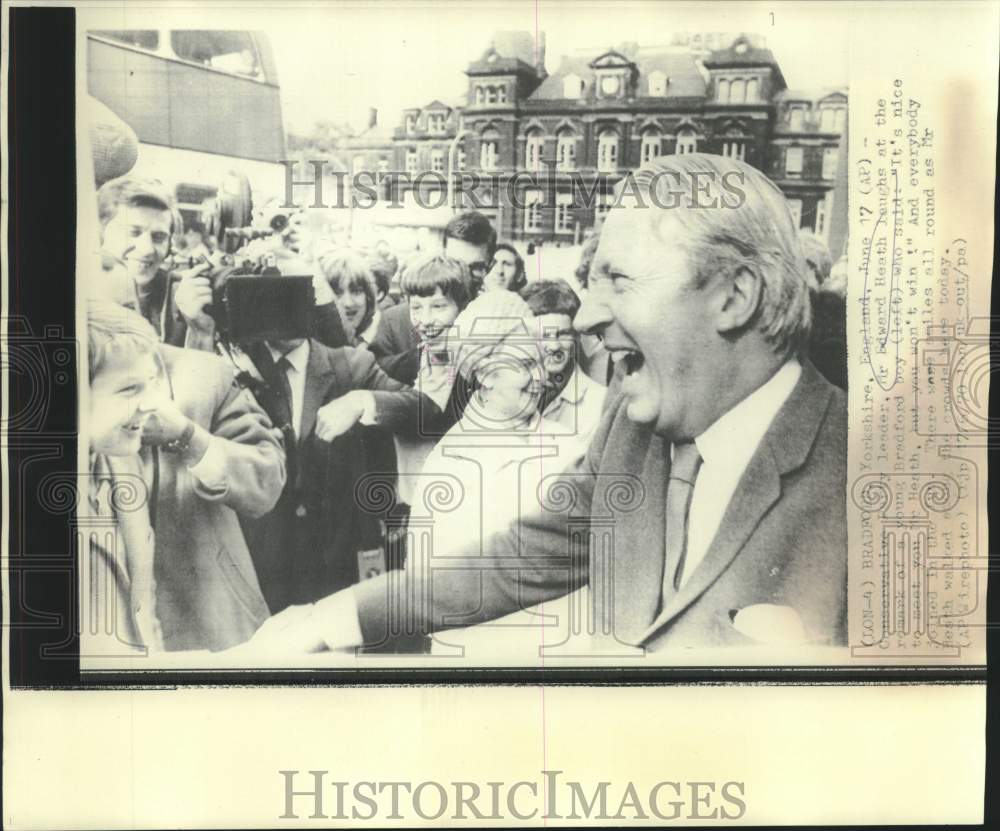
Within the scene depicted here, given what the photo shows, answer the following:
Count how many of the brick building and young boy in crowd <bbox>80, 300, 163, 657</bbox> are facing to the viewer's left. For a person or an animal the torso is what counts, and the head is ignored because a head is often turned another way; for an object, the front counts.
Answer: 0

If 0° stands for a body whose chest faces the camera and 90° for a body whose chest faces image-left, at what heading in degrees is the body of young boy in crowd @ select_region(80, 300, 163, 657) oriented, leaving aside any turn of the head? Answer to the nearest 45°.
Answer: approximately 315°

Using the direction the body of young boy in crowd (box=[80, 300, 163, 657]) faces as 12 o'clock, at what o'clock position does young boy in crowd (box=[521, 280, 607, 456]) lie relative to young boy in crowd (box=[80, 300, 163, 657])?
young boy in crowd (box=[521, 280, 607, 456]) is roughly at 11 o'clock from young boy in crowd (box=[80, 300, 163, 657]).

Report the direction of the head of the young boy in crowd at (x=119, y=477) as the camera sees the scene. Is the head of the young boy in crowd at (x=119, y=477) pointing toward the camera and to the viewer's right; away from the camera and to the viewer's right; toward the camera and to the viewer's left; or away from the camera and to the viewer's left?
toward the camera and to the viewer's right

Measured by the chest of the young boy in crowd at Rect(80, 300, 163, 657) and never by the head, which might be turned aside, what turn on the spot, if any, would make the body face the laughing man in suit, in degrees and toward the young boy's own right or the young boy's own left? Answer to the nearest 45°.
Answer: approximately 45° to the young boy's own left

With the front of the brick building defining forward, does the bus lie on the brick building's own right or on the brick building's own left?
on the brick building's own right

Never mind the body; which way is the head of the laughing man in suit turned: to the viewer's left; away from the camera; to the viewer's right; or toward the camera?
to the viewer's left
